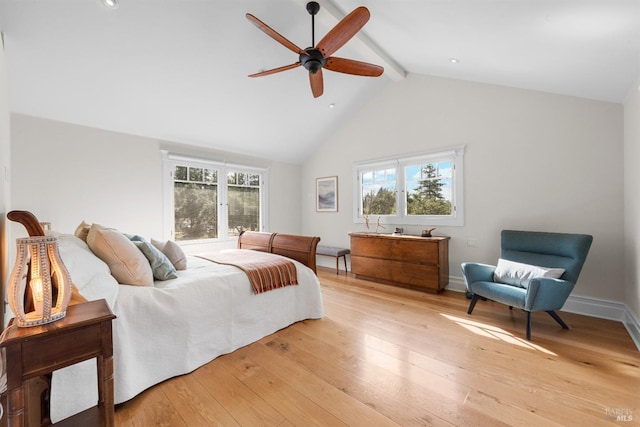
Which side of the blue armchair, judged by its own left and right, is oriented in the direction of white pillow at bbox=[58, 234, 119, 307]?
front

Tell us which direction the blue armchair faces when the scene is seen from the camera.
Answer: facing the viewer and to the left of the viewer

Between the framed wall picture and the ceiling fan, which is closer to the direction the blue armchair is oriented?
the ceiling fan

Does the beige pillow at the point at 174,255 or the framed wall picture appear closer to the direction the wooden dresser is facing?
the beige pillow

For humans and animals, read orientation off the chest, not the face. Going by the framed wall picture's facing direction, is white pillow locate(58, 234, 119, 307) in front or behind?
in front

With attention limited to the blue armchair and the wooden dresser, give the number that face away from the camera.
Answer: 0
